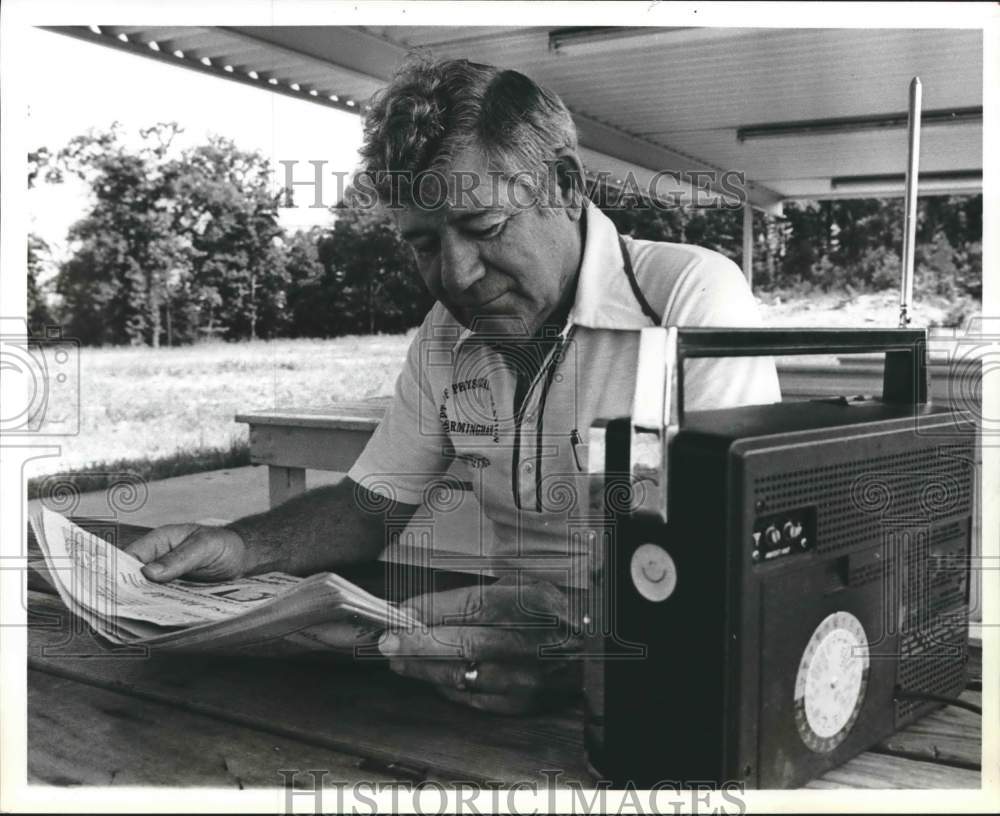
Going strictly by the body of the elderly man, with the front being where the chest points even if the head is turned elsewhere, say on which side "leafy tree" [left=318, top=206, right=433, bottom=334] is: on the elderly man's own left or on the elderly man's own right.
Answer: on the elderly man's own right

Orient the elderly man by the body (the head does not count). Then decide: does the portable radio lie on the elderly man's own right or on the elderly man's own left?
on the elderly man's own left
